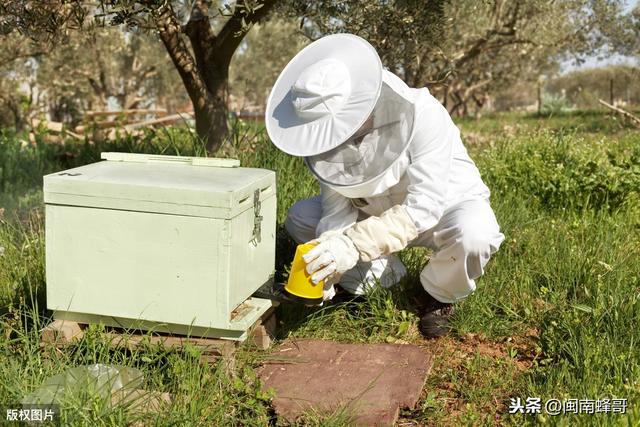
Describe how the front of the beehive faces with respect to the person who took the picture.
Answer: facing to the right of the viewer

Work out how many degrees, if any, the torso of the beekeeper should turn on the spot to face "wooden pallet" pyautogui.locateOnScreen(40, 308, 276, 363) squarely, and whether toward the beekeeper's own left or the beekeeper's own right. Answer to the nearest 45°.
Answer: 0° — they already face it

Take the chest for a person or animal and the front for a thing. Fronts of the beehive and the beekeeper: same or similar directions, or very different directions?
very different directions

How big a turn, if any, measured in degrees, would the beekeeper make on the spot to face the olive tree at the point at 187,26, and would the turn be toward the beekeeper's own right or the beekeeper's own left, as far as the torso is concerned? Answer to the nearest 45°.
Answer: approximately 90° to the beekeeper's own right

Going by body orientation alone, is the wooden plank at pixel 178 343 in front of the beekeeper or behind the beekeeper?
in front

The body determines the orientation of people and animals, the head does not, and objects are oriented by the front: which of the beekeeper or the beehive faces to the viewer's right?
the beehive

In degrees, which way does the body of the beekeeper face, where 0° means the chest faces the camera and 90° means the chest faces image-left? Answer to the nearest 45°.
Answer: approximately 45°

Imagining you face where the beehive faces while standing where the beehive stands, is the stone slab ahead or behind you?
ahead

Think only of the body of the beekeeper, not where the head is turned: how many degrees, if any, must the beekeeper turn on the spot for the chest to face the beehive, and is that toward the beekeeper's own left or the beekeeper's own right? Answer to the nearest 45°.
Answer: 0° — they already face it
